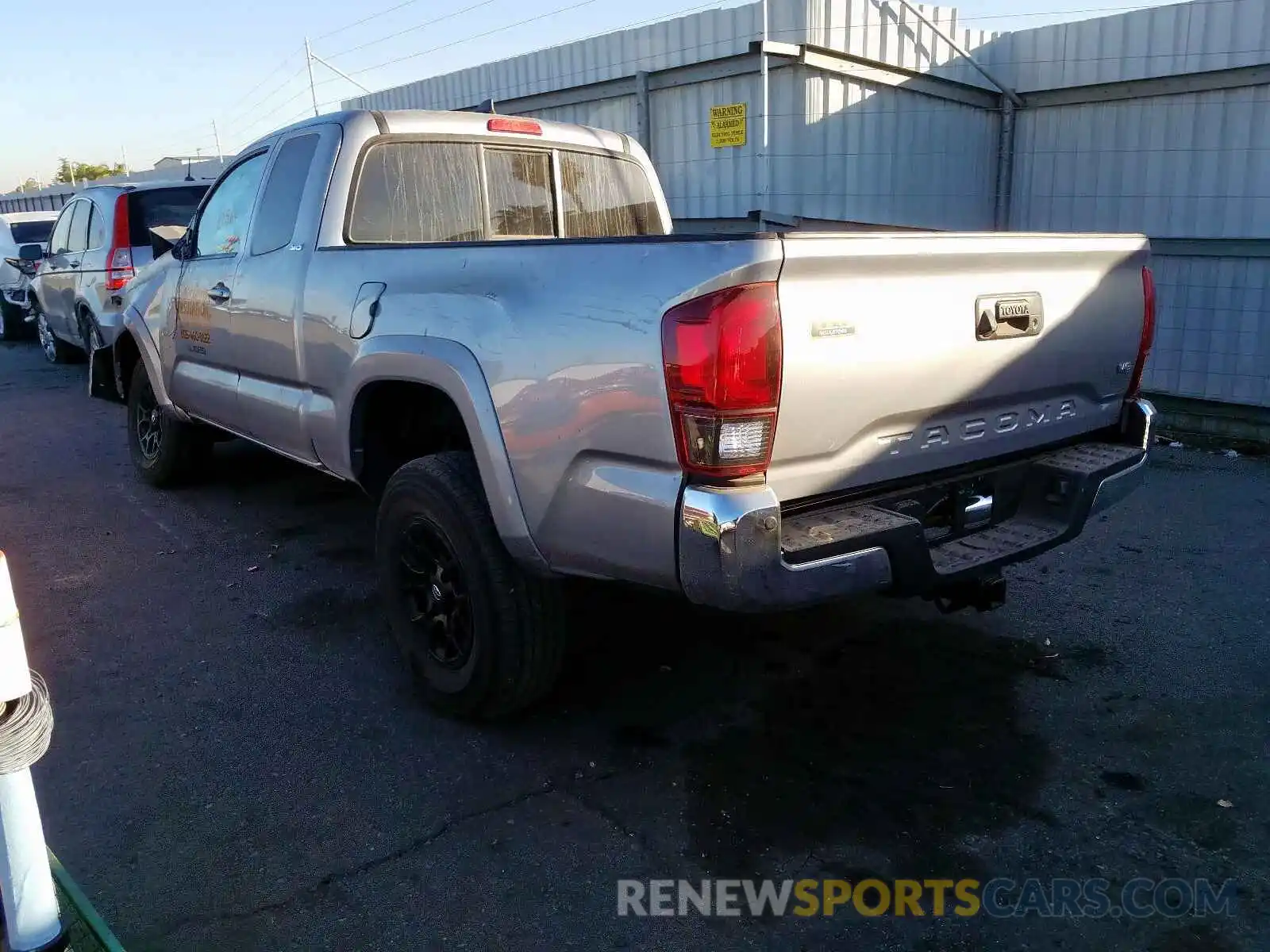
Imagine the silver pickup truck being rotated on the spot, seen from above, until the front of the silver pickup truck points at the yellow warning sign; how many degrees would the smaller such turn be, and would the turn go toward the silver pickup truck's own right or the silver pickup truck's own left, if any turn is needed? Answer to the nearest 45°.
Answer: approximately 45° to the silver pickup truck's own right

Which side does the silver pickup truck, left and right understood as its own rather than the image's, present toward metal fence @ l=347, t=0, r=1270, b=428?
right

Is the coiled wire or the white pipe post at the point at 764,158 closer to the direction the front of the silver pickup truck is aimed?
the white pipe post

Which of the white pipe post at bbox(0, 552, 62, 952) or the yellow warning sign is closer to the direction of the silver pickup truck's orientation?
the yellow warning sign

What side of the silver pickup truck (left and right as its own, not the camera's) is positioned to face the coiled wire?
left

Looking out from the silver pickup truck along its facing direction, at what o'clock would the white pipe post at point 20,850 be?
The white pipe post is roughly at 9 o'clock from the silver pickup truck.

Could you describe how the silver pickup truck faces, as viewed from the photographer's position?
facing away from the viewer and to the left of the viewer

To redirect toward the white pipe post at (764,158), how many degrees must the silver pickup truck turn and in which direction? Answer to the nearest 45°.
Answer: approximately 45° to its right
